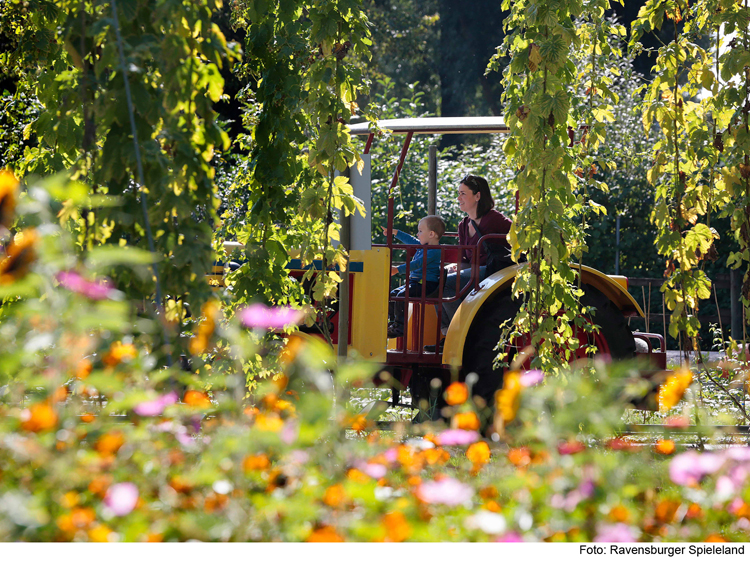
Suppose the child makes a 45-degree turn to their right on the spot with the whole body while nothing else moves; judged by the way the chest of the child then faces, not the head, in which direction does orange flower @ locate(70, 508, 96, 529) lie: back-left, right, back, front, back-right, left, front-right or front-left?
back-left

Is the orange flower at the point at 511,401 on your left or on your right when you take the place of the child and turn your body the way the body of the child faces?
on your left

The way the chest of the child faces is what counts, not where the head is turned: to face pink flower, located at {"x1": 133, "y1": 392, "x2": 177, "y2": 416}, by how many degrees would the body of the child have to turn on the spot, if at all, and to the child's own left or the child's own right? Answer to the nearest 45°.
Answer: approximately 90° to the child's own left

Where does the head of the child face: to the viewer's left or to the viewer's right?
to the viewer's left

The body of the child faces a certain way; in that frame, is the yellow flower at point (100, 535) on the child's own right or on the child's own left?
on the child's own left

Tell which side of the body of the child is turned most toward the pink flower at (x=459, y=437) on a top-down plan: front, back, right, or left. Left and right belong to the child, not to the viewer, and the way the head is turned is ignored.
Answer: left

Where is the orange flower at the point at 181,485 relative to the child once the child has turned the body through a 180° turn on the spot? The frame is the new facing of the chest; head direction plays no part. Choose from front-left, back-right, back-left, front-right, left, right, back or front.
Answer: right

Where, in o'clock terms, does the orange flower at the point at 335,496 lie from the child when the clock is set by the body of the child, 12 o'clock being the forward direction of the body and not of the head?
The orange flower is roughly at 9 o'clock from the child.

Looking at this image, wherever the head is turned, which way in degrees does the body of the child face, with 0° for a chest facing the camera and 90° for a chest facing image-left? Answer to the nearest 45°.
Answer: approximately 90°

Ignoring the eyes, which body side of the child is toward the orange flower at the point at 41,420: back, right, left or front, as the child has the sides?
left

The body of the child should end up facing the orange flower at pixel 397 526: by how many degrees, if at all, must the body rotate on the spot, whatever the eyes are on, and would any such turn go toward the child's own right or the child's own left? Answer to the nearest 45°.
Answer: approximately 90° to the child's own left

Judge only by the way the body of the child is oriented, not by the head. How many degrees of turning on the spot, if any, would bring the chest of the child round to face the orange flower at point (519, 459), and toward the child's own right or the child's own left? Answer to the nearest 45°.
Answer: approximately 90° to the child's own left

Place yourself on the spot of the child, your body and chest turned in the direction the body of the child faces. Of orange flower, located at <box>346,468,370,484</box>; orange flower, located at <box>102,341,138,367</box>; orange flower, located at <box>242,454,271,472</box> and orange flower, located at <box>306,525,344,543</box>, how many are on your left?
4

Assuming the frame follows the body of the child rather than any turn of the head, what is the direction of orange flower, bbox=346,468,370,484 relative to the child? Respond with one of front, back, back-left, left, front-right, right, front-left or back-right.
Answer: left

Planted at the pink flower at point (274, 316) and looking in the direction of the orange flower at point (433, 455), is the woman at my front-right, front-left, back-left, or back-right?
back-left
